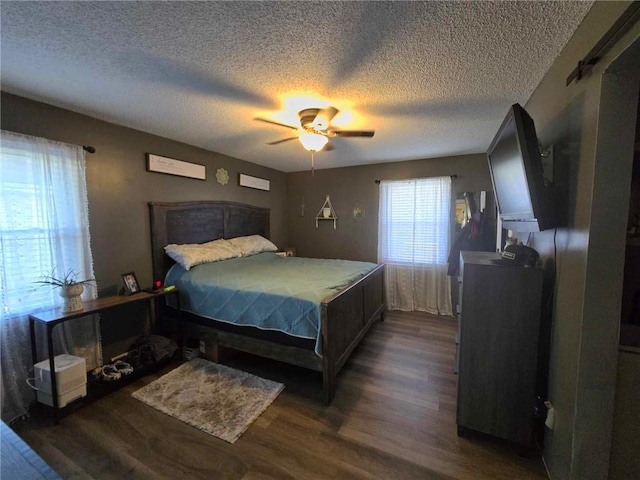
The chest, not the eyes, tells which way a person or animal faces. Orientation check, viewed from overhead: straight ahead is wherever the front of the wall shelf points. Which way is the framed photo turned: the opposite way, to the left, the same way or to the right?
to the left

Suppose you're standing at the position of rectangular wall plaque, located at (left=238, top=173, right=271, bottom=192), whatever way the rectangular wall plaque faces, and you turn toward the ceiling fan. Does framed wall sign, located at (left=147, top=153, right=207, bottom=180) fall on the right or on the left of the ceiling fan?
right

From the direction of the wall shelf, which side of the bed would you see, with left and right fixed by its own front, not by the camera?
left

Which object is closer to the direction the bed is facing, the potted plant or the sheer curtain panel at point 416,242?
the sheer curtain panel

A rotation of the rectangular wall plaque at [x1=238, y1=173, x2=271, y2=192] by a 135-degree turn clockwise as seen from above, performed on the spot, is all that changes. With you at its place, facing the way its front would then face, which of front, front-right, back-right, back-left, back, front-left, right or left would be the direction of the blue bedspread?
left

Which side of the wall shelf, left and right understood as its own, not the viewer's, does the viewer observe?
front

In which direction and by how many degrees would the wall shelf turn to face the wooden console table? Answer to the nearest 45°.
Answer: approximately 45° to its right

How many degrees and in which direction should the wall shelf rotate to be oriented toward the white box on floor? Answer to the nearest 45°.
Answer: approximately 45° to its right

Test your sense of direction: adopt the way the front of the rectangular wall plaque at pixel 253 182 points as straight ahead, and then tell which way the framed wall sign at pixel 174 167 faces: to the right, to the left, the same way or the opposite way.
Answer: the same way

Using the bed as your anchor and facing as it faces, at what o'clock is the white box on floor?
The white box on floor is roughly at 4 o'clock from the bed.

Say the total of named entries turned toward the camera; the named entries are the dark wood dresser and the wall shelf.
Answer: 1

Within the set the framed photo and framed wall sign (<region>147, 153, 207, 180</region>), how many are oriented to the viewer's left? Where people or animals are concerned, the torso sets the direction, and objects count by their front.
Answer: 0

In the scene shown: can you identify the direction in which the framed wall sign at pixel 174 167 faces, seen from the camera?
facing the viewer and to the right of the viewer

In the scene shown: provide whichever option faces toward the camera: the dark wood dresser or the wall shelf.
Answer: the wall shelf

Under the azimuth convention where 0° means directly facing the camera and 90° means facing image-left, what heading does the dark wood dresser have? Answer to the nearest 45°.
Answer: approximately 90°

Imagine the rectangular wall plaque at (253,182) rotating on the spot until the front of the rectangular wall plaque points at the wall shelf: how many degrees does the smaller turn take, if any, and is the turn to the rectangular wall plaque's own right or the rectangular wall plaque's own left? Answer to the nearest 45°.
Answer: approximately 45° to the rectangular wall plaque's own left
